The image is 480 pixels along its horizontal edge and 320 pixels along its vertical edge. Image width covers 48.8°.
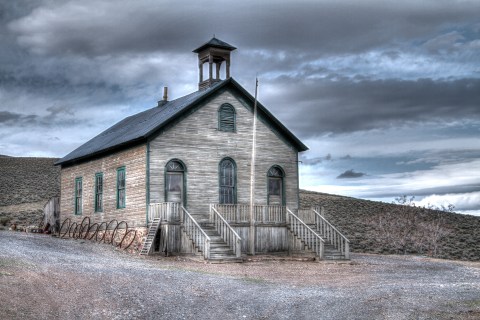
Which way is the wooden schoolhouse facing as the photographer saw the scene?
facing the viewer and to the right of the viewer
